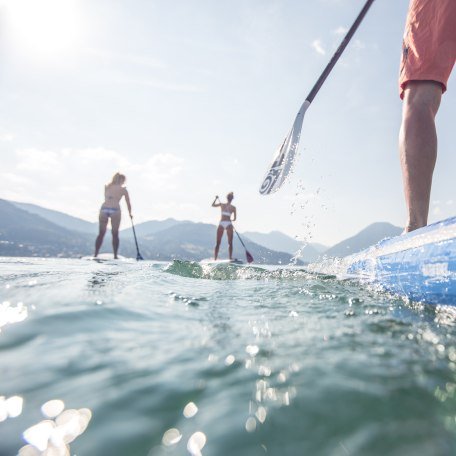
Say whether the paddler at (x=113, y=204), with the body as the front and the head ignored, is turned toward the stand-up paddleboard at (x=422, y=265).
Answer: no

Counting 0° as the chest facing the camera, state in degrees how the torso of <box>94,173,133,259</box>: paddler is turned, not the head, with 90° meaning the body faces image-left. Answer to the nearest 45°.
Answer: approximately 180°

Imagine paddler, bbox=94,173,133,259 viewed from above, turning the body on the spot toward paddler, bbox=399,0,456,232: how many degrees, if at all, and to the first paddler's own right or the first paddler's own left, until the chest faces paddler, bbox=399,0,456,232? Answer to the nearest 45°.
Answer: approximately 180°
